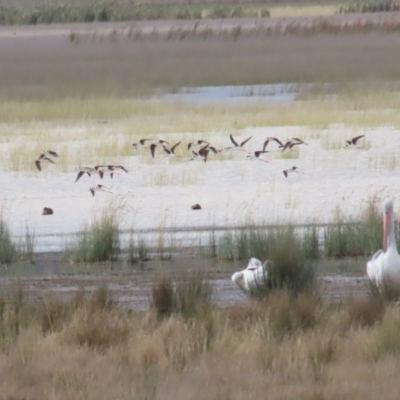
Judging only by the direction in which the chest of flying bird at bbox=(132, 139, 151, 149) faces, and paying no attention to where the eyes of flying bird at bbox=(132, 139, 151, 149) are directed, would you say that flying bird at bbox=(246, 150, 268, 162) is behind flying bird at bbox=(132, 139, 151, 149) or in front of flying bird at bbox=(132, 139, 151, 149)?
behind

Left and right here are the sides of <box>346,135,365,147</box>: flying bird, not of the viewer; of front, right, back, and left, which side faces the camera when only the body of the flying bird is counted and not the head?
left

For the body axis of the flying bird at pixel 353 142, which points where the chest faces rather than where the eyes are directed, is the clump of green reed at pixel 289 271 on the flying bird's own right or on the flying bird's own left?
on the flying bird's own left

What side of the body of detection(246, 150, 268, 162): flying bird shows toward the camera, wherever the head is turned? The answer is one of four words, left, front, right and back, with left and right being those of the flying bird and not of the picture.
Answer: left

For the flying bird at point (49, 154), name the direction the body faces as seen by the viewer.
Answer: to the viewer's left

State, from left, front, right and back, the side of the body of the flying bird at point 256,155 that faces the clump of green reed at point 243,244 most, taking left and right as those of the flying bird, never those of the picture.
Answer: left

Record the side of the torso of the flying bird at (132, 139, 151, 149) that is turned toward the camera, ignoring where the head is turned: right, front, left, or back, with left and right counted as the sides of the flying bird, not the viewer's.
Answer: left

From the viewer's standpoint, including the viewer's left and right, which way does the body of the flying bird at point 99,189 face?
facing to the left of the viewer

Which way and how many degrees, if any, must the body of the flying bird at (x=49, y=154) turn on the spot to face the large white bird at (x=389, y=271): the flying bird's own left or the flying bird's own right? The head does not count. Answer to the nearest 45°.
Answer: approximately 90° to the flying bird's own left

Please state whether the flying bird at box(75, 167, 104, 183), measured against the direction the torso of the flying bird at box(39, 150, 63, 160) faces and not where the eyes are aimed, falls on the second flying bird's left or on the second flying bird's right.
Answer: on the second flying bird's left

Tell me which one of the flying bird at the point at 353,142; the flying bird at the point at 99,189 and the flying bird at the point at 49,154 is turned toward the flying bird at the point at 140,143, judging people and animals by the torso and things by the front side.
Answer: the flying bird at the point at 353,142

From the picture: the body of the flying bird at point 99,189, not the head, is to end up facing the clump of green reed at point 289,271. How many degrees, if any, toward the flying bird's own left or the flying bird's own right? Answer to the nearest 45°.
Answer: approximately 90° to the flying bird's own left

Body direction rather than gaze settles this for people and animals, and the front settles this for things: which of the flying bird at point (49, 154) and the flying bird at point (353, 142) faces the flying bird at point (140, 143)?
the flying bird at point (353, 142)

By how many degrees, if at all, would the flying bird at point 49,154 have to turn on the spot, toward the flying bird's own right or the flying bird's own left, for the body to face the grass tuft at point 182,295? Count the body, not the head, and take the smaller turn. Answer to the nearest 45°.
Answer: approximately 90° to the flying bird's own left
